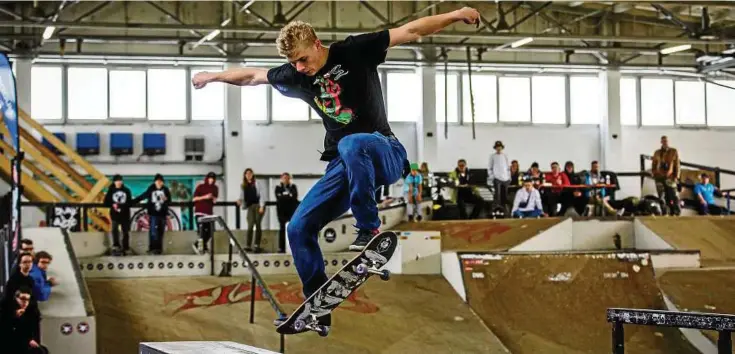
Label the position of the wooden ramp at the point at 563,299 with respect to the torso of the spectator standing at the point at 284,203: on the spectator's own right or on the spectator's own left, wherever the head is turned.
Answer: on the spectator's own left

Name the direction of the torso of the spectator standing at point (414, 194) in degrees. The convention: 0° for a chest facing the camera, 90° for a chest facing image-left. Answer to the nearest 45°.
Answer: approximately 0°

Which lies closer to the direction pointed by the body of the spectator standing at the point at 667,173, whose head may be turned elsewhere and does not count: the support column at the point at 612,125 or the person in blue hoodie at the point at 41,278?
the person in blue hoodie

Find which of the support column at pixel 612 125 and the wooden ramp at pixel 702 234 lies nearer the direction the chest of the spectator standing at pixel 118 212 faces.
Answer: the wooden ramp

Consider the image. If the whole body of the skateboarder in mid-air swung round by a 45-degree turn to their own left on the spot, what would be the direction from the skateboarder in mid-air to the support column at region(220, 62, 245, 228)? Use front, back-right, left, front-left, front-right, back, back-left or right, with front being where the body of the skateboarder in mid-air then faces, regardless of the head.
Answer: back

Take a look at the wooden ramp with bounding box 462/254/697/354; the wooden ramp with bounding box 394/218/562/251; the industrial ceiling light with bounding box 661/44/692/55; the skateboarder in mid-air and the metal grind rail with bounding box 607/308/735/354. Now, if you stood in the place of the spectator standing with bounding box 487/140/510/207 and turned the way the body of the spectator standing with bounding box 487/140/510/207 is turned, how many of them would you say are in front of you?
4

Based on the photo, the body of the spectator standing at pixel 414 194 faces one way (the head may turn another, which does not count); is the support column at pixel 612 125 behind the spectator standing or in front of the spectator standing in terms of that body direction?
behind
